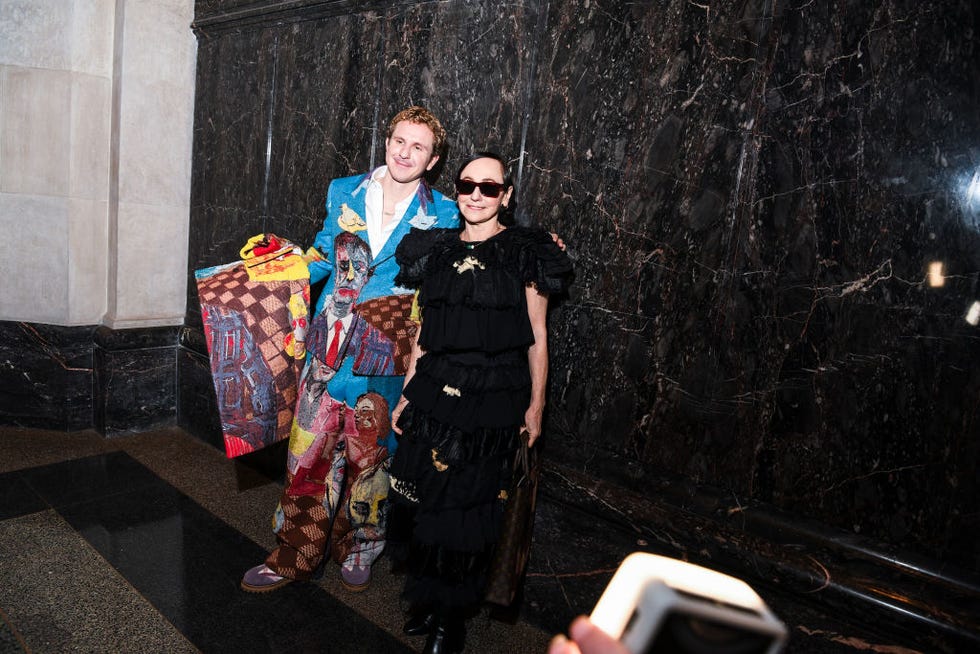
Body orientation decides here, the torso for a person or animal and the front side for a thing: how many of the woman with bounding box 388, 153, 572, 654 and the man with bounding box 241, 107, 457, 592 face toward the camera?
2

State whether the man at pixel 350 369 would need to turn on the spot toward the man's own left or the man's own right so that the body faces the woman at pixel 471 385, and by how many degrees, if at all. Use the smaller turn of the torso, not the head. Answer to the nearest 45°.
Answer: approximately 45° to the man's own left

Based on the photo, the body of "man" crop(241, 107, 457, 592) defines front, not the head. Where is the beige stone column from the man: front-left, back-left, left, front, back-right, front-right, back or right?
back-right

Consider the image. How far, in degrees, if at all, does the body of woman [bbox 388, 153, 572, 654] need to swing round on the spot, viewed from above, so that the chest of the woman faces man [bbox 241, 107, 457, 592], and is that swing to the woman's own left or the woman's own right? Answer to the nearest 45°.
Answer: approximately 135° to the woman's own right

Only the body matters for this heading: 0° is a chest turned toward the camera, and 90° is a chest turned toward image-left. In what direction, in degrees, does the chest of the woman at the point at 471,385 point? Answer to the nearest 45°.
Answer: approximately 0°

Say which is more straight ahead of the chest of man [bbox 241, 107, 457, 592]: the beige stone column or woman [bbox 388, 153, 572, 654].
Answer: the woman

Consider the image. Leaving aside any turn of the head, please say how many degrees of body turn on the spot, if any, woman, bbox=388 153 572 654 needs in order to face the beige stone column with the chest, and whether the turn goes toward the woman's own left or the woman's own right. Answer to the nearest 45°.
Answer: approximately 135° to the woman's own right
